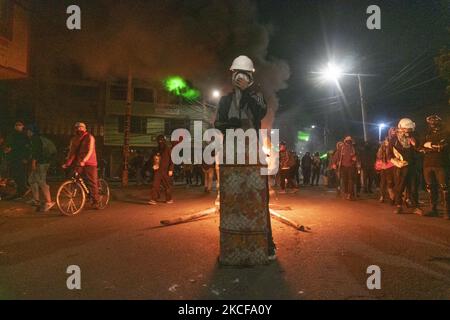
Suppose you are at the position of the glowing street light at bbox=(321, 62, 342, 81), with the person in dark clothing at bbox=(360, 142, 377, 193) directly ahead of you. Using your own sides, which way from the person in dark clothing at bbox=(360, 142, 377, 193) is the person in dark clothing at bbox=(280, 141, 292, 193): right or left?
right

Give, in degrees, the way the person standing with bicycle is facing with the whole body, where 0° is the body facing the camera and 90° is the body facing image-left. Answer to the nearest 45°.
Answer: approximately 45°

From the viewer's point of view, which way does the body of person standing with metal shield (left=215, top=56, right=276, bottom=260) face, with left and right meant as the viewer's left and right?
facing the viewer

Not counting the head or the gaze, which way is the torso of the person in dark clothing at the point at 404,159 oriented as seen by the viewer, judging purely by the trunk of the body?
toward the camera

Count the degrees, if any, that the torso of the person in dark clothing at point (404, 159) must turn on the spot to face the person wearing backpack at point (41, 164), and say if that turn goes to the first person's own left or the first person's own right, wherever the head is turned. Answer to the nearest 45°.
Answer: approximately 45° to the first person's own right

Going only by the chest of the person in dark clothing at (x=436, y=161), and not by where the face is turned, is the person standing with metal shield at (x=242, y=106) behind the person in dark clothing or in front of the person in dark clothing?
in front

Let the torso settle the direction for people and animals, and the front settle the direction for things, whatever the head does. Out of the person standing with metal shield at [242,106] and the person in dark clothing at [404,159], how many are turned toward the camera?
2

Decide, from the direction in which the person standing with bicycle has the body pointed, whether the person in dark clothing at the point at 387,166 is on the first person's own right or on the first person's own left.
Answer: on the first person's own left

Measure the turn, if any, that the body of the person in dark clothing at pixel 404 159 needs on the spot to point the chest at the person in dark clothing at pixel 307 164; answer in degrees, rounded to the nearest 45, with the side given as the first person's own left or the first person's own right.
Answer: approximately 135° to the first person's own right

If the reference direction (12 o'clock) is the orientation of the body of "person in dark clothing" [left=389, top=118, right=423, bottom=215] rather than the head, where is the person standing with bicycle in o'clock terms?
The person standing with bicycle is roughly at 2 o'clock from the person in dark clothing.
